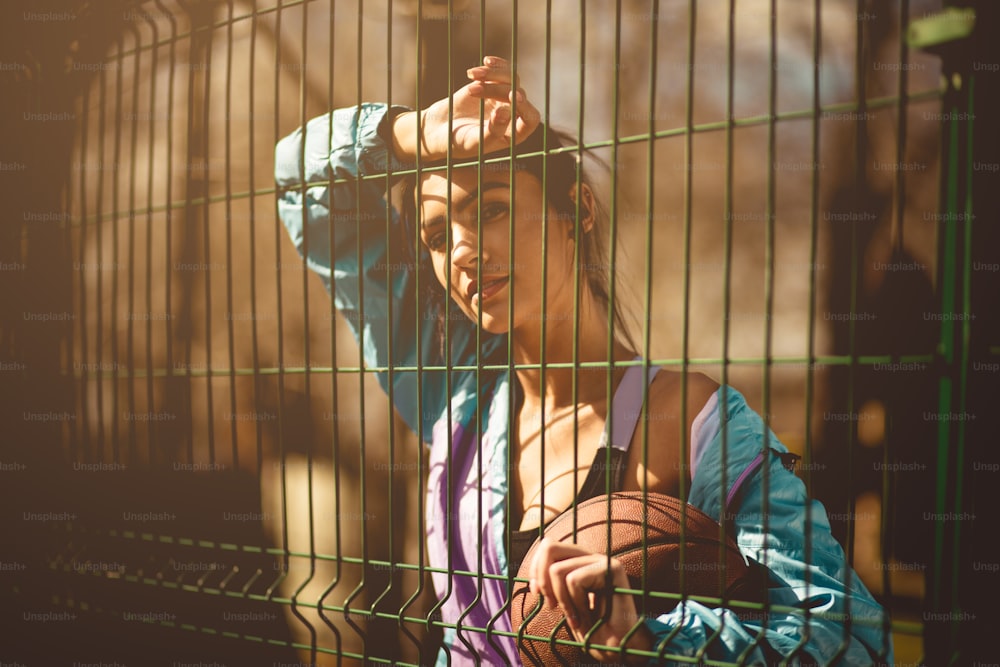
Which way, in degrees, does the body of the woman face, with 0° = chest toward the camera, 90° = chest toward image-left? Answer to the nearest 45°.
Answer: approximately 45°

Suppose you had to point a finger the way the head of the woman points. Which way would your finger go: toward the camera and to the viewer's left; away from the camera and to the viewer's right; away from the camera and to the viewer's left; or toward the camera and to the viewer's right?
toward the camera and to the viewer's left
